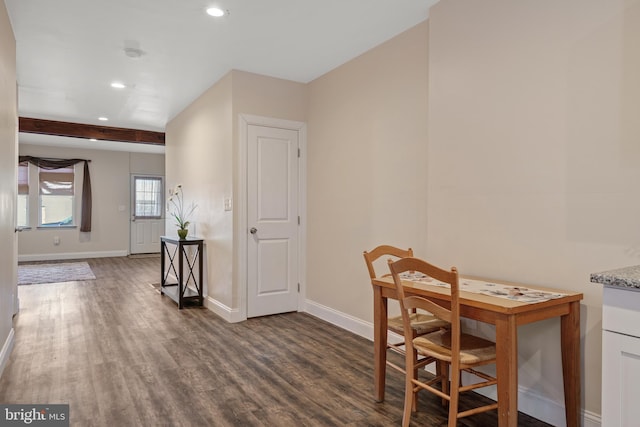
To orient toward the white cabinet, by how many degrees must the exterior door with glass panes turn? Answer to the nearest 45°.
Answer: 0° — it already faces it

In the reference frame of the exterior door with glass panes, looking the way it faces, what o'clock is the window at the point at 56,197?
The window is roughly at 3 o'clock from the exterior door with glass panes.

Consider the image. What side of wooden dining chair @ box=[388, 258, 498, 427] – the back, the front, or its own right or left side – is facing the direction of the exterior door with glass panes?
left

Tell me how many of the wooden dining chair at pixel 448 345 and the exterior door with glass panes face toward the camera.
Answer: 1

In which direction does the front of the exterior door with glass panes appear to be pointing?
toward the camera

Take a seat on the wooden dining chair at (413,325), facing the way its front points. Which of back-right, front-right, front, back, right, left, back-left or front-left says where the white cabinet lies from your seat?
front

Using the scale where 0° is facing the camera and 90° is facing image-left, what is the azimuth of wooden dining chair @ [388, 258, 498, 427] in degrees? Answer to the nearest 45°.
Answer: approximately 225°

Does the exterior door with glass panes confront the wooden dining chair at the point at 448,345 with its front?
yes

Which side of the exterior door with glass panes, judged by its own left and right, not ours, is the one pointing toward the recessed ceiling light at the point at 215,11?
front

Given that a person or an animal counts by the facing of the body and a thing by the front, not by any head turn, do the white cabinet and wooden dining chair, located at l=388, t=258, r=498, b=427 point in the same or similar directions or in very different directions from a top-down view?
very different directions

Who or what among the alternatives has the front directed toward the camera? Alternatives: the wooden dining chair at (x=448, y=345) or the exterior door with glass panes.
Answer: the exterior door with glass panes

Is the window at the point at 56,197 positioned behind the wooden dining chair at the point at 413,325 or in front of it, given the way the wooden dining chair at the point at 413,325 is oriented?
behind
